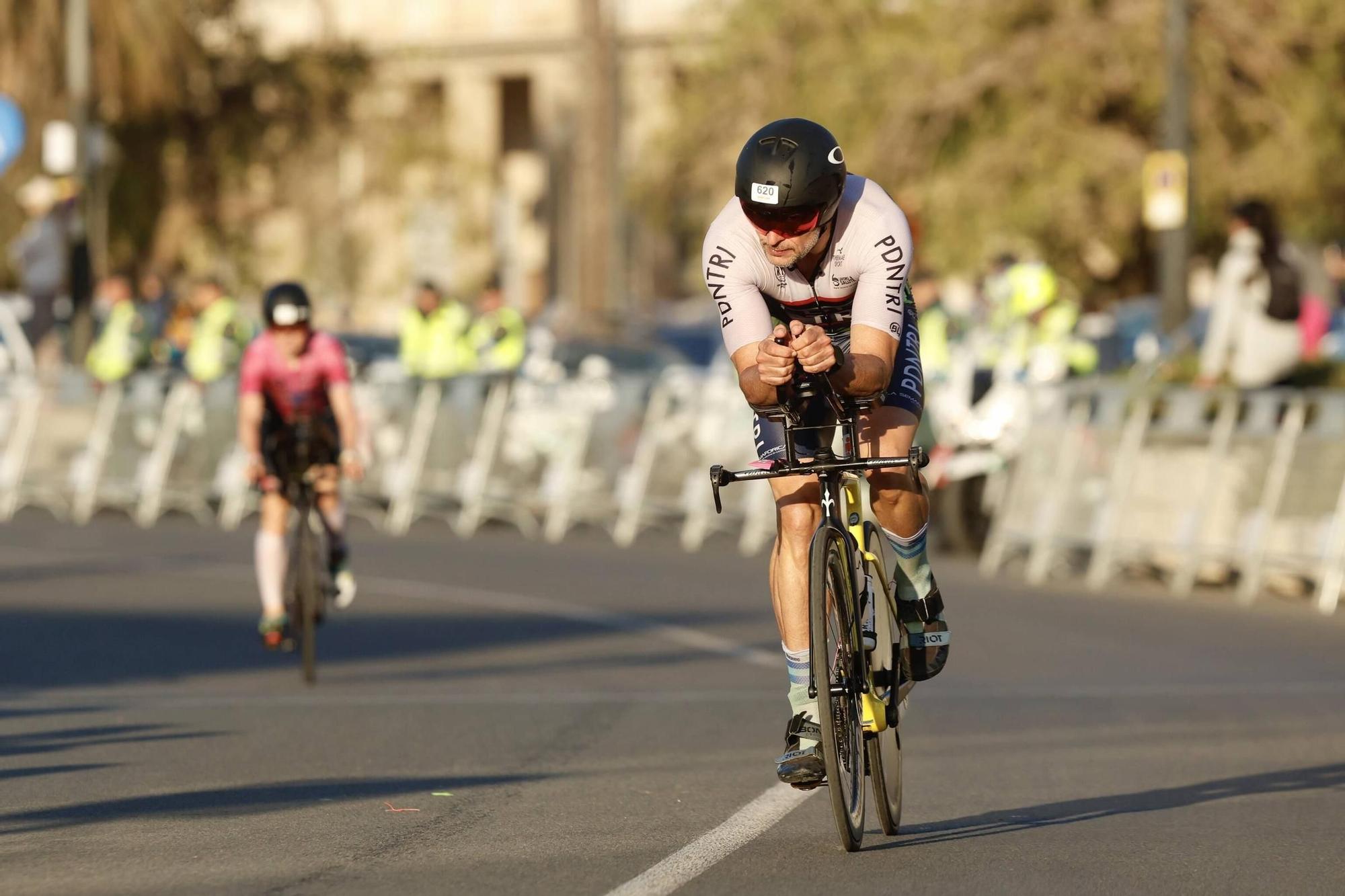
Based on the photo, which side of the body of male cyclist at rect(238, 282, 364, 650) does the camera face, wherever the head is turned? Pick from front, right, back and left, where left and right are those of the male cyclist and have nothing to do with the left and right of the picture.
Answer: front

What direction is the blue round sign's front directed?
toward the camera

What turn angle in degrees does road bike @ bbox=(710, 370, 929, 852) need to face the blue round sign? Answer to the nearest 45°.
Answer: approximately 135° to its right

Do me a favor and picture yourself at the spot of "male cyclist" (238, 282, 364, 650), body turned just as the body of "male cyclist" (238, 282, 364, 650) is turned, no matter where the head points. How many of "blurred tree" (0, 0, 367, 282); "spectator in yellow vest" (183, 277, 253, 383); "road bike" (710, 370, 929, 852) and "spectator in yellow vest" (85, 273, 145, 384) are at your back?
3

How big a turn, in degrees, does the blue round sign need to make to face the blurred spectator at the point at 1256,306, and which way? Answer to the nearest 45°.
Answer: approximately 45° to its left

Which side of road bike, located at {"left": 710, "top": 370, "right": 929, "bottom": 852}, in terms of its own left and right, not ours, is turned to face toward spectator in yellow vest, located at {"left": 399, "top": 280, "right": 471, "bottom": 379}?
back

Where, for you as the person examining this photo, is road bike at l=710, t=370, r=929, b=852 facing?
facing the viewer

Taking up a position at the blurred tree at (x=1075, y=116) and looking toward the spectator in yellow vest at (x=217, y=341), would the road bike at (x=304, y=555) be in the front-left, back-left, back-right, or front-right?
front-left

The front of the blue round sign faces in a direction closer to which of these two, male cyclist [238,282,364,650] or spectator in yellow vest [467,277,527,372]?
the male cyclist

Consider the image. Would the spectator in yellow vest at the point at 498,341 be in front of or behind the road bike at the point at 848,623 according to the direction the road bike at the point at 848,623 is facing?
behind

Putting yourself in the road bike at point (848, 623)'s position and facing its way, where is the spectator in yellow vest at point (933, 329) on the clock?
The spectator in yellow vest is roughly at 6 o'clock from the road bike.

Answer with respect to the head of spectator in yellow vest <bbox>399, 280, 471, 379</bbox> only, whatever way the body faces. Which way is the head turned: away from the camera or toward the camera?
toward the camera
